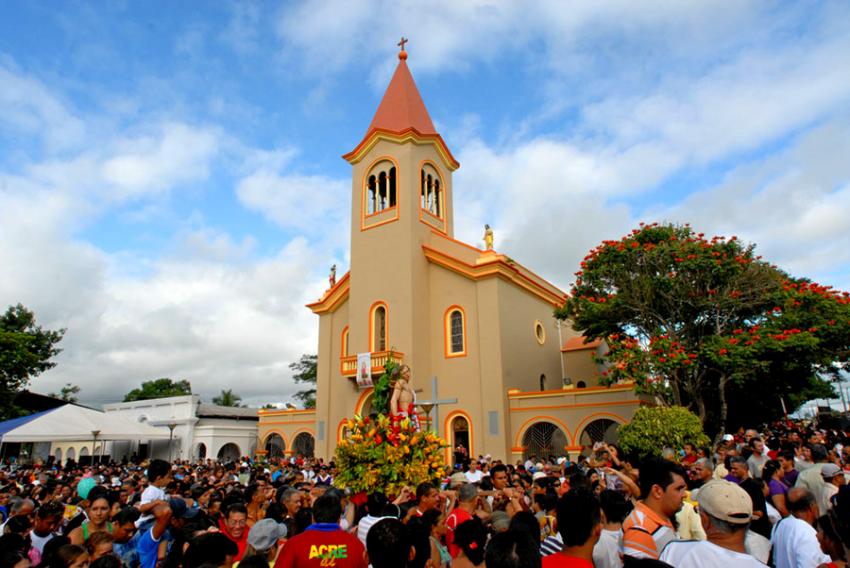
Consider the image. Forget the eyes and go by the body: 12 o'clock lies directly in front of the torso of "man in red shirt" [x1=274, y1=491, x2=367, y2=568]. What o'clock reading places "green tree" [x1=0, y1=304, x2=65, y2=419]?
The green tree is roughly at 11 o'clock from the man in red shirt.

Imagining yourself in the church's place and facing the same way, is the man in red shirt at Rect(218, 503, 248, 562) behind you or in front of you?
in front

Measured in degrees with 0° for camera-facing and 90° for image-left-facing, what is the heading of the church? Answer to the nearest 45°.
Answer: approximately 45°

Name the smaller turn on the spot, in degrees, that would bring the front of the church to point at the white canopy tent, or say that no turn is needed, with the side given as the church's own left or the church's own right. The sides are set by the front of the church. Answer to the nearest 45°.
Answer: approximately 45° to the church's own right

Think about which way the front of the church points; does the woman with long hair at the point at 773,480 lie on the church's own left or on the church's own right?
on the church's own left

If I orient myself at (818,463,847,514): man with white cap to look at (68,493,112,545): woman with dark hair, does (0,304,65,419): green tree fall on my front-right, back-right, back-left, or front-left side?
front-right

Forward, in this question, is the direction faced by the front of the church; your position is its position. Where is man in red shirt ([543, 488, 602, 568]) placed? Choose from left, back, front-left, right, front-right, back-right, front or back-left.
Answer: front-left

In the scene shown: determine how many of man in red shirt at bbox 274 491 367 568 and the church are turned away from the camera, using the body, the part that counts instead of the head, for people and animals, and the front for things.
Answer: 1

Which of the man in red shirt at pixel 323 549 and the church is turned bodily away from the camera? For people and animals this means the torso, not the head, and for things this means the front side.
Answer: the man in red shirt

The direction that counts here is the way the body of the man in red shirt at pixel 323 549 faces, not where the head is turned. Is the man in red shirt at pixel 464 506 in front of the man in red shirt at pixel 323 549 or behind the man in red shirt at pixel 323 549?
in front

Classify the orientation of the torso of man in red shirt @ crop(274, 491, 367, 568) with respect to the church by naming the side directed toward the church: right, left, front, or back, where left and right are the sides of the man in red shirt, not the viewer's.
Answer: front

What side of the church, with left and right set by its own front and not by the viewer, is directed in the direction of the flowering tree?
left

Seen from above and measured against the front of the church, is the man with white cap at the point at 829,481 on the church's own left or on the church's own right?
on the church's own left

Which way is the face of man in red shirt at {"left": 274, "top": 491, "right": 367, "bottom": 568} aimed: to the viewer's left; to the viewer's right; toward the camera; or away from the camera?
away from the camera

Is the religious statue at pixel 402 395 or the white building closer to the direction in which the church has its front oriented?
the religious statue

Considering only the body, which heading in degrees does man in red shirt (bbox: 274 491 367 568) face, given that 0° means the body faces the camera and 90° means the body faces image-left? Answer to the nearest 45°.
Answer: approximately 180°

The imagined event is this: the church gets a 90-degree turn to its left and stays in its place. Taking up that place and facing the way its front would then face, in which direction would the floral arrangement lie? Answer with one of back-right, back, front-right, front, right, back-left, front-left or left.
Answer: front-right

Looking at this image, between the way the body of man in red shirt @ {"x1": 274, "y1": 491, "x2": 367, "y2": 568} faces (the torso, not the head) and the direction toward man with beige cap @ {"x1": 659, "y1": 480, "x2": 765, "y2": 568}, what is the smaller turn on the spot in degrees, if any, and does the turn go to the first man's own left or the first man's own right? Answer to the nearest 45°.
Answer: approximately 135° to the first man's own right
